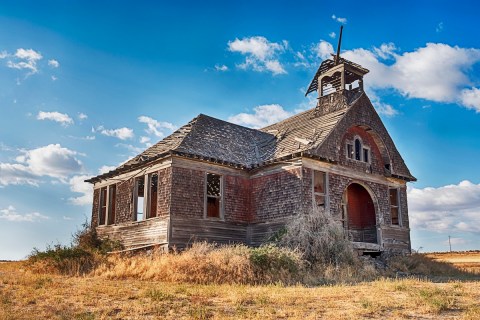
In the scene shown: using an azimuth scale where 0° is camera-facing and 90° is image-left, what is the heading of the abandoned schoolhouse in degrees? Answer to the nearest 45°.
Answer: approximately 315°

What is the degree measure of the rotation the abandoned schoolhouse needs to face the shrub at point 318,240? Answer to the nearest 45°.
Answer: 0° — it already faces it

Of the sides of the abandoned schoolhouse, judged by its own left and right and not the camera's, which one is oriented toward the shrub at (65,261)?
right
